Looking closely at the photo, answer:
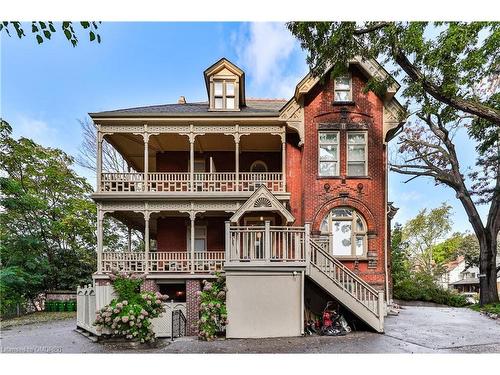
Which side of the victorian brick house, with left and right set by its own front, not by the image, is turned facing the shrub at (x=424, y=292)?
left

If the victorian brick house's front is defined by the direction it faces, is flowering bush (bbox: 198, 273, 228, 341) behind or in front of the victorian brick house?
in front

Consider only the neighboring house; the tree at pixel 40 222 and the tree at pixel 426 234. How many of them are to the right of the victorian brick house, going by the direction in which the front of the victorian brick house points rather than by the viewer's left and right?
1

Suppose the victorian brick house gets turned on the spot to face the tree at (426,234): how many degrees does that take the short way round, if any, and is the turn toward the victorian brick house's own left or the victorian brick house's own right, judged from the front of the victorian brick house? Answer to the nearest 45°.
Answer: approximately 90° to the victorian brick house's own left

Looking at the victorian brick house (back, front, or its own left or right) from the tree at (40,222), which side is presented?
right

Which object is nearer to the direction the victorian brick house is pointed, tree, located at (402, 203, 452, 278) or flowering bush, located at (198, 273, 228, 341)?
the flowering bush

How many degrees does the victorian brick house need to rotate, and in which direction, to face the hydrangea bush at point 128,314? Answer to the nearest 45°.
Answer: approximately 45° to its right

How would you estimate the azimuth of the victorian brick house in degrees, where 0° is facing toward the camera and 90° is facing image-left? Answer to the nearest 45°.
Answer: approximately 0°

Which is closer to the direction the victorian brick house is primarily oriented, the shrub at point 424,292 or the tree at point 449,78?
the tree
